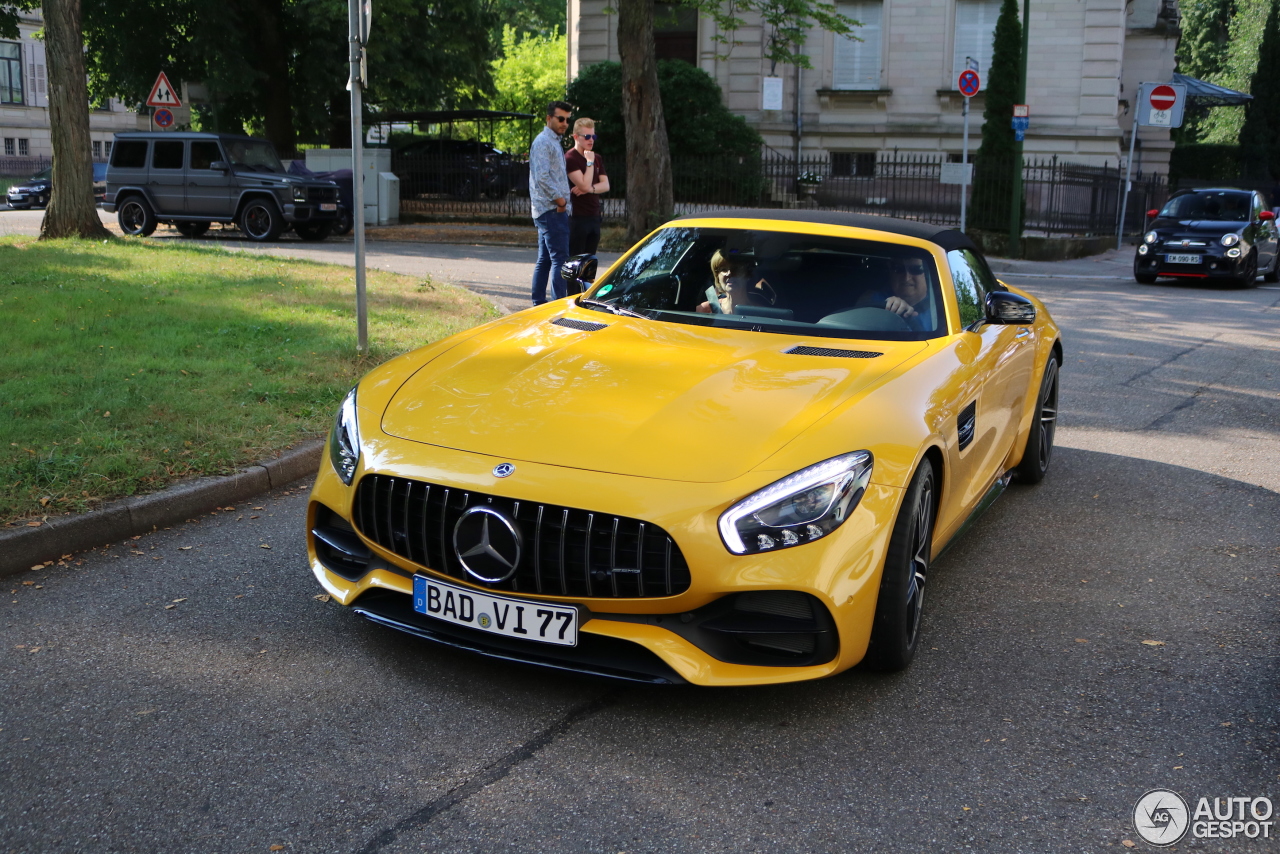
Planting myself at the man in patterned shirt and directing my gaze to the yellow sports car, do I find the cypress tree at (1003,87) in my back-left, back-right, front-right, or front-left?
back-left

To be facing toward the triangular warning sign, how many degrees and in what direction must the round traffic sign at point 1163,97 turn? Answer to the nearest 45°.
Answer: approximately 45° to its right

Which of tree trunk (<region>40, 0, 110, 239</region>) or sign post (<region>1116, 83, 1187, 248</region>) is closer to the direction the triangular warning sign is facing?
the tree trunk

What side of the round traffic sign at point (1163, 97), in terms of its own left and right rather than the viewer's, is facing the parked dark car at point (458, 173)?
right

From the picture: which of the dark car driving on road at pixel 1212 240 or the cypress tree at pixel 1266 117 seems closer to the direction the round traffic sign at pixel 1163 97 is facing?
the dark car driving on road

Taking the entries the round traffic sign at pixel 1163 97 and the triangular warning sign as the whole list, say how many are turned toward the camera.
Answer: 2
